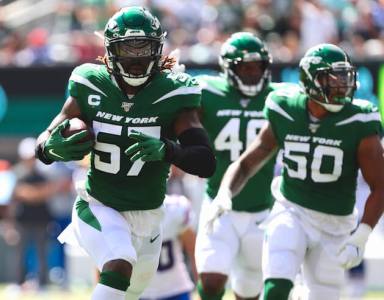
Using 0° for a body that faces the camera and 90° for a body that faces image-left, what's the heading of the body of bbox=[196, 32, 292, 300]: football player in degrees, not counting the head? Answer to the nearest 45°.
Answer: approximately 0°

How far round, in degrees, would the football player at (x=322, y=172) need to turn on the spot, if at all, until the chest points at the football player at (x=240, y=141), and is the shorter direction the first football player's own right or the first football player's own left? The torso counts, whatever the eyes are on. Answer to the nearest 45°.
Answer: approximately 135° to the first football player's own right

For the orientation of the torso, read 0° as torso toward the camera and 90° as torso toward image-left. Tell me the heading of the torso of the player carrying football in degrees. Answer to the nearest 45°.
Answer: approximately 0°

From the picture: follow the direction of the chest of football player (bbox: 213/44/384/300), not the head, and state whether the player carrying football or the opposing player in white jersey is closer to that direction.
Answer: the player carrying football

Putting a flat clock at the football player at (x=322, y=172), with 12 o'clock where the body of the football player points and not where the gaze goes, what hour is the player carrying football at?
The player carrying football is roughly at 2 o'clock from the football player.
